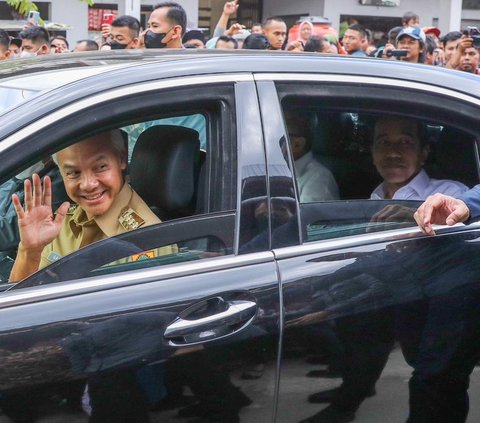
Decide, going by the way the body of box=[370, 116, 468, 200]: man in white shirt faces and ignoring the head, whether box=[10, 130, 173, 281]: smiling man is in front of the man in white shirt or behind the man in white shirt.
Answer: in front

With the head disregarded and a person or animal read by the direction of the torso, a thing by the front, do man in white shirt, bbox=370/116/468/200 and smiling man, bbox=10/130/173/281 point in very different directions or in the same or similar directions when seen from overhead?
same or similar directions

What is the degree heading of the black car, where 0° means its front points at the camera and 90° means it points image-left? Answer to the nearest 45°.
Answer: approximately 90°

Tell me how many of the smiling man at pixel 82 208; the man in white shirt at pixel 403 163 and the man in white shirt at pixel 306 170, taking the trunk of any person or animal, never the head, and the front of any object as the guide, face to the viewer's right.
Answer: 0

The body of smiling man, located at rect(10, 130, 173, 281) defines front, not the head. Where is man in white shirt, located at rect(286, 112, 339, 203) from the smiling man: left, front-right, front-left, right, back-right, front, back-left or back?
back-left

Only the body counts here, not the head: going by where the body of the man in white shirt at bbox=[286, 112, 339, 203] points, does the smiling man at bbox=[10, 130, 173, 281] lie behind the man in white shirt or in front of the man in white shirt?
in front

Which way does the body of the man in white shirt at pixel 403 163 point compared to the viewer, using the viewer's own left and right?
facing the viewer and to the left of the viewer

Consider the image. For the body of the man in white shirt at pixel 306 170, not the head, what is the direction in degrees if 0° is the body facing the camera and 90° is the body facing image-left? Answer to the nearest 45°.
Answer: approximately 90°
